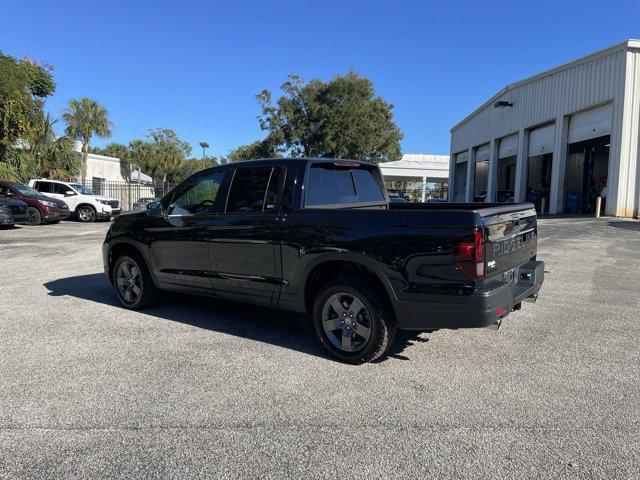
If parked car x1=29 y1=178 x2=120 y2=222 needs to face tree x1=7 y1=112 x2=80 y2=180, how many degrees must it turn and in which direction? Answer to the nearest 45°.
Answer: approximately 135° to its left

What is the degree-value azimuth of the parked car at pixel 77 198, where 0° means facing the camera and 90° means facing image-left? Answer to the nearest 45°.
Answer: approximately 315°

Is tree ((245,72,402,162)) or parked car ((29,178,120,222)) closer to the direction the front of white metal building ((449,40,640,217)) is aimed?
the parked car

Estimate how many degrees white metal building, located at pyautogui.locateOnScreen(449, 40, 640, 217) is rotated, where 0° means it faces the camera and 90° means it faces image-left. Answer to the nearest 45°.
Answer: approximately 45°

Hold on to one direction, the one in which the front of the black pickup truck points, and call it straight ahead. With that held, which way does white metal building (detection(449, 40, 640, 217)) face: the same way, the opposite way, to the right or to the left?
to the left

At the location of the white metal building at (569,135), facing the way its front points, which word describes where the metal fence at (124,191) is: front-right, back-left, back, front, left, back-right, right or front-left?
front-right

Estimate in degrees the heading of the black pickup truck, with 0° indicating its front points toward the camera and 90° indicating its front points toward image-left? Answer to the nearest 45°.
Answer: approximately 135°

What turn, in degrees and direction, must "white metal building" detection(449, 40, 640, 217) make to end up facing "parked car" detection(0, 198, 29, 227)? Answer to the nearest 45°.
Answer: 0° — it already faces it

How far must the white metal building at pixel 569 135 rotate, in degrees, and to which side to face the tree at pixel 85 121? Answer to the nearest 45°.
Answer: approximately 45° to its right
